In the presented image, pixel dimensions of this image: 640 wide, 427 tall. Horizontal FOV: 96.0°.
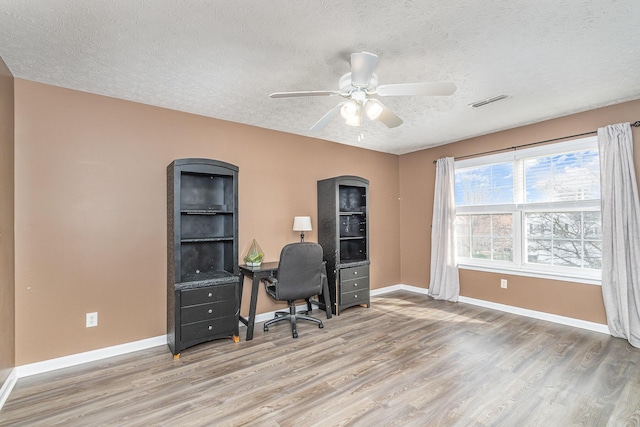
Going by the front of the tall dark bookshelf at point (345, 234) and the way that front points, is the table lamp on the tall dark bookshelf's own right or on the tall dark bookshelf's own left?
on the tall dark bookshelf's own right

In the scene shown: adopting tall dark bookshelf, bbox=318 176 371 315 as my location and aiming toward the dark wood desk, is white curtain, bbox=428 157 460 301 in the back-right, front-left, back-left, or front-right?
back-left

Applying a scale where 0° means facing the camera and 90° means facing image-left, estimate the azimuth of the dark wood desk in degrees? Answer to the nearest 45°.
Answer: approximately 315°

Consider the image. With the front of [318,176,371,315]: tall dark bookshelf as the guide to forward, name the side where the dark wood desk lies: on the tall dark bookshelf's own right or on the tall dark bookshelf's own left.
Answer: on the tall dark bookshelf's own right

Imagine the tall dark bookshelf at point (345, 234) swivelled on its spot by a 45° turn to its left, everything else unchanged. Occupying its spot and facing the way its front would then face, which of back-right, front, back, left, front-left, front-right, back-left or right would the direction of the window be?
front

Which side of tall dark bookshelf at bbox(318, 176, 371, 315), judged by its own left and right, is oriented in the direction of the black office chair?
right

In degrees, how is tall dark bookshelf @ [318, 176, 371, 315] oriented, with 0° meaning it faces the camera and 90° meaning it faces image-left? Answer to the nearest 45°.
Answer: approximately 315°

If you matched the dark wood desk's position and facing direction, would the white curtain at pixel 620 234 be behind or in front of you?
in front

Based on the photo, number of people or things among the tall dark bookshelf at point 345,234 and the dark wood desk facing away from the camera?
0

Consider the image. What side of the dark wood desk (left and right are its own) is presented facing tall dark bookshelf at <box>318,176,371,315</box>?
left

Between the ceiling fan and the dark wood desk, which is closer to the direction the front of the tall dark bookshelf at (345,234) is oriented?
the ceiling fan
